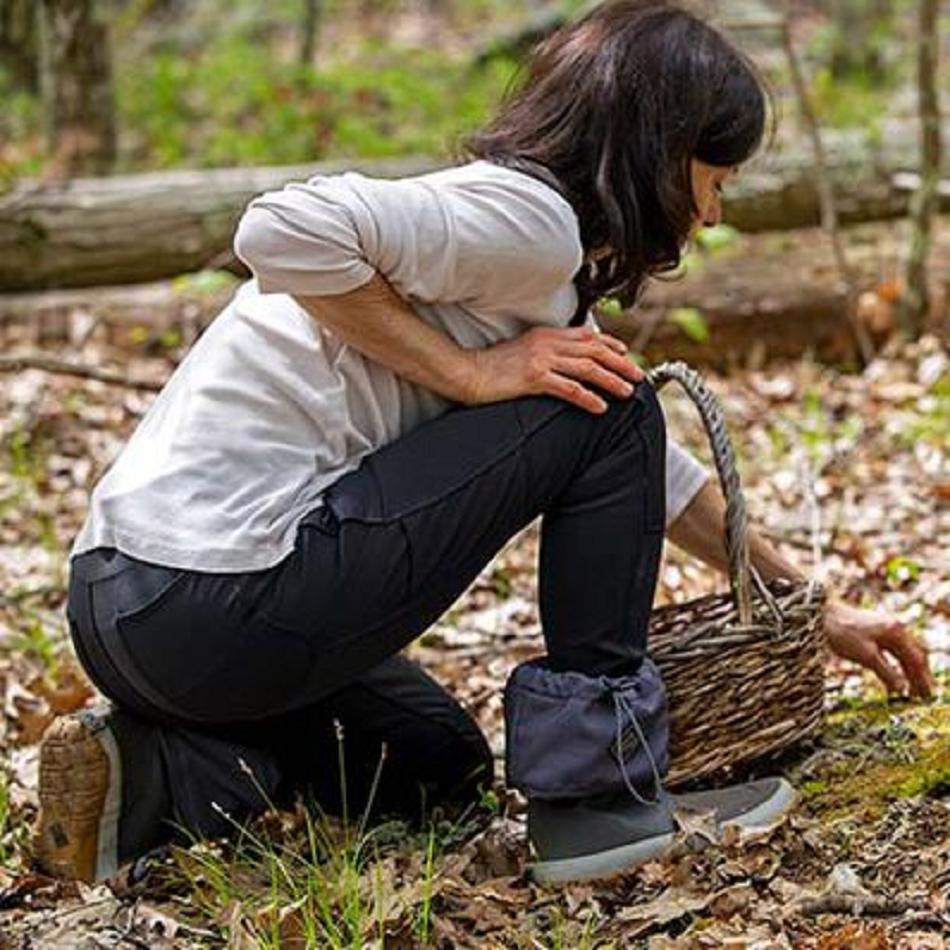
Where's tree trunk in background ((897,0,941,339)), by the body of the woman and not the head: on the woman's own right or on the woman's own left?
on the woman's own left

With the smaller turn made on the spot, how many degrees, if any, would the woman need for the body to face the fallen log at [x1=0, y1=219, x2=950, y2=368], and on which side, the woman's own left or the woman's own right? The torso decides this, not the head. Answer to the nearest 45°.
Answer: approximately 90° to the woman's own left

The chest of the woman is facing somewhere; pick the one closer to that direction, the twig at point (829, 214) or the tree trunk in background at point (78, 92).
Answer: the twig

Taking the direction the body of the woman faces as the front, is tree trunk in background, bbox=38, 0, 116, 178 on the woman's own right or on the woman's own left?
on the woman's own left

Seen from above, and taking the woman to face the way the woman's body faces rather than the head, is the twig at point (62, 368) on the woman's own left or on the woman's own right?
on the woman's own left

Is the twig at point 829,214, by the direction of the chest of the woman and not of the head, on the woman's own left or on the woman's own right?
on the woman's own left

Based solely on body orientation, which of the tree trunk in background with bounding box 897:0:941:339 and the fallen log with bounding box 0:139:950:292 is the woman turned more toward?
the tree trunk in background

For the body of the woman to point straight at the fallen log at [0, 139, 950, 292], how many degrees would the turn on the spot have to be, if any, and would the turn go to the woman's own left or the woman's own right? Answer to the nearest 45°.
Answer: approximately 90° to the woman's own left

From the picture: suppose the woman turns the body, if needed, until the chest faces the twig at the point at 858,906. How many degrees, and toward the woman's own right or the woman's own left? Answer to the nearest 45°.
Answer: approximately 45° to the woman's own right

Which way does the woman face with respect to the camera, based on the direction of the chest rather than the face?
to the viewer's right
